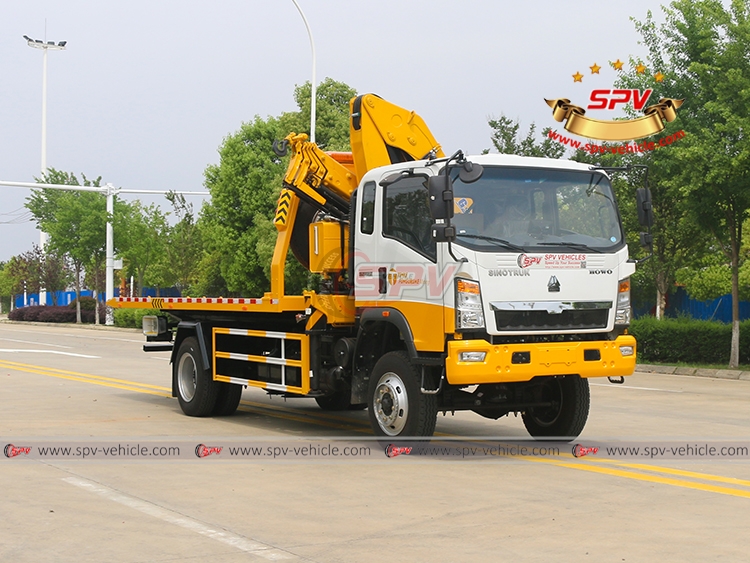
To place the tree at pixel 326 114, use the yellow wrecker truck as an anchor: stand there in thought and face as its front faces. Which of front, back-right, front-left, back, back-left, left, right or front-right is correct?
back-left

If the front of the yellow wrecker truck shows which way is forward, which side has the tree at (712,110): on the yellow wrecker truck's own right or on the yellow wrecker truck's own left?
on the yellow wrecker truck's own left

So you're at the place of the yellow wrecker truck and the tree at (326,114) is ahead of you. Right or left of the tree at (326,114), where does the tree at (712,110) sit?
right

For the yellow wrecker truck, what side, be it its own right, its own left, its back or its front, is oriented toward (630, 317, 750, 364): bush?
left

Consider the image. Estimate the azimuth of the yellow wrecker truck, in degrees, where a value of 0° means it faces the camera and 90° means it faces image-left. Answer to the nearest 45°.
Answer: approximately 315°
